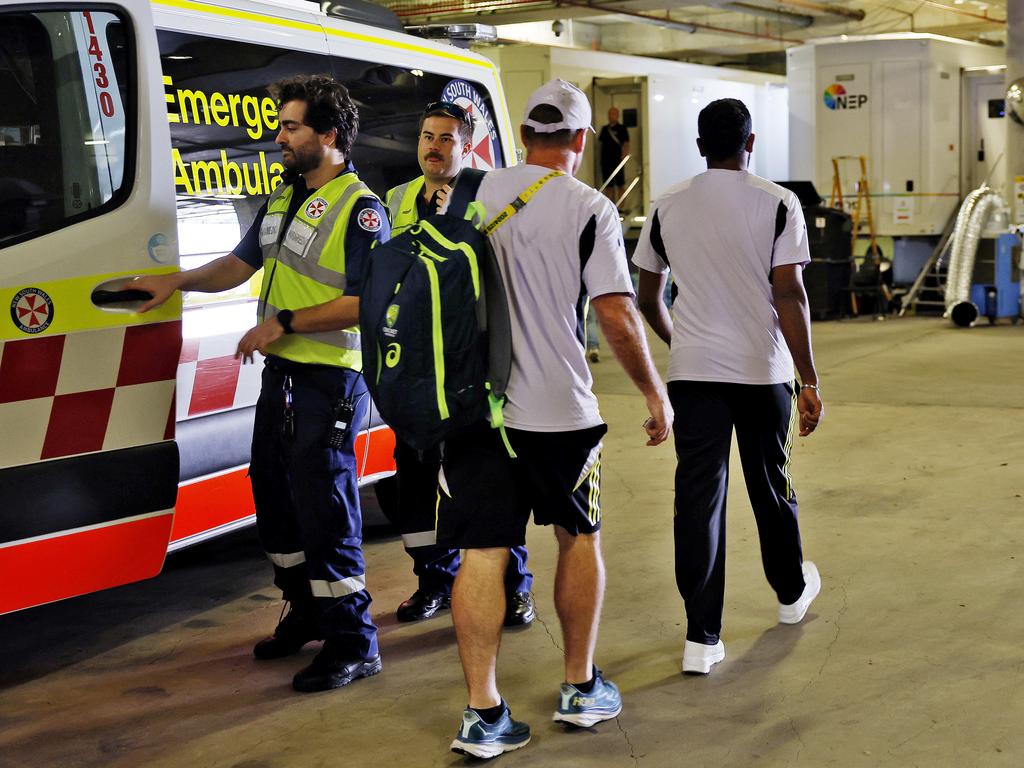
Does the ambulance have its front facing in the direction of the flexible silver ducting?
no

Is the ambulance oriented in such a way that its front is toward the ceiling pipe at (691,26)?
no

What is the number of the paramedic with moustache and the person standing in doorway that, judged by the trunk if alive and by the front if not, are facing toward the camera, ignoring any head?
2

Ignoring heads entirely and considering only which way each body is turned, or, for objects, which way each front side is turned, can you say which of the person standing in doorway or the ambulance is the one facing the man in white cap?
the person standing in doorway

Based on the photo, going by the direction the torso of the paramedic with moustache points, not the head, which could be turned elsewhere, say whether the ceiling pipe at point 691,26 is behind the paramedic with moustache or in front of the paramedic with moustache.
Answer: behind

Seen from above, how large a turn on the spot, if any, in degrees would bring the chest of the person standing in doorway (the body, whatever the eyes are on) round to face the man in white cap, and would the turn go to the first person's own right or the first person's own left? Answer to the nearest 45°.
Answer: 0° — they already face them

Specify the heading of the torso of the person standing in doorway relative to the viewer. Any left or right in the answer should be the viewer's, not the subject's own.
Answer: facing the viewer

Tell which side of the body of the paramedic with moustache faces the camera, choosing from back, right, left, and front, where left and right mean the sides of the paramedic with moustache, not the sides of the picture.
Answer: front

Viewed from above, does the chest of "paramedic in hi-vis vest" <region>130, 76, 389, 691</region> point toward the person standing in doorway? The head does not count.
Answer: no

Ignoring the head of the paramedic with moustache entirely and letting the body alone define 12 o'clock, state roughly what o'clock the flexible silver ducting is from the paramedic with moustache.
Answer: The flexible silver ducting is roughly at 7 o'clock from the paramedic with moustache.

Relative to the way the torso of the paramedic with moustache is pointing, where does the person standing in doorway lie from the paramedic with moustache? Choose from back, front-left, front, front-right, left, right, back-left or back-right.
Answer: back
